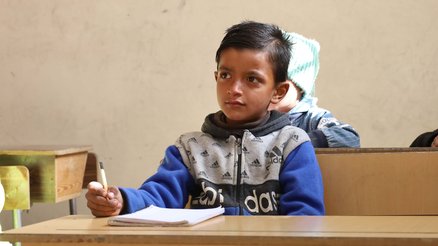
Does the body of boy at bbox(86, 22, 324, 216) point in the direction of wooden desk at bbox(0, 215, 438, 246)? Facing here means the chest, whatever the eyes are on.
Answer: yes

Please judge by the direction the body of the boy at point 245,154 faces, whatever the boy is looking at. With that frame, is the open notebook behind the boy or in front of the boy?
in front

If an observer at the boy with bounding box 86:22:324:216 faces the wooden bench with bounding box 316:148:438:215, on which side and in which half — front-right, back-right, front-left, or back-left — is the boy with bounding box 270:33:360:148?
front-left

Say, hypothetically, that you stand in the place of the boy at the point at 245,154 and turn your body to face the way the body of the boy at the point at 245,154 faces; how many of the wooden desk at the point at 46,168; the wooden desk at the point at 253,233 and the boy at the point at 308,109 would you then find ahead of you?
1

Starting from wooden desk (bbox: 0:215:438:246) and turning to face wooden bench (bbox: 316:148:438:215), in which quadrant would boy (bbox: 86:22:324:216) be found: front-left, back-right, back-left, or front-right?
front-left

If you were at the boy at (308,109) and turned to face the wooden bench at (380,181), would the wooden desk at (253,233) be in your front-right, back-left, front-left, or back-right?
front-right

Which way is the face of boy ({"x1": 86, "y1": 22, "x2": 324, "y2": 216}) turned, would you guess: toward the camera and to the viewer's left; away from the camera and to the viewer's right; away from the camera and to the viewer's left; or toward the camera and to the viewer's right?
toward the camera and to the viewer's left

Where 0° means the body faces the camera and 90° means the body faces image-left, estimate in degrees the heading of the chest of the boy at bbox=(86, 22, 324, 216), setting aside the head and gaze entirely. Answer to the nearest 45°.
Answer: approximately 0°

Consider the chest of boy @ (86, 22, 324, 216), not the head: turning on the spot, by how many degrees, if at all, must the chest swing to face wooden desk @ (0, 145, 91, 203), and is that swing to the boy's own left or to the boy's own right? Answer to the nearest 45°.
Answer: approximately 135° to the boy's own right

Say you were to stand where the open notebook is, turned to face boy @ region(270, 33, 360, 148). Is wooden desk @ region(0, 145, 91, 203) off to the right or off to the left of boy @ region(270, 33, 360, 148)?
left

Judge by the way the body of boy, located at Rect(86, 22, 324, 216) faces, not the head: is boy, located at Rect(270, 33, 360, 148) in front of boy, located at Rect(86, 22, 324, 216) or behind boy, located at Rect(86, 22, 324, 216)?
behind
